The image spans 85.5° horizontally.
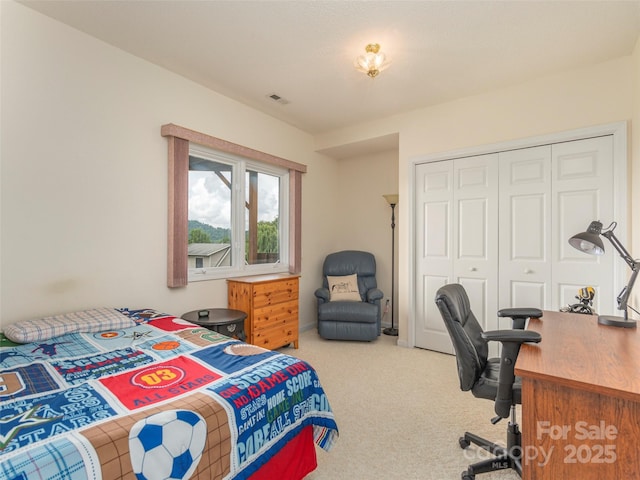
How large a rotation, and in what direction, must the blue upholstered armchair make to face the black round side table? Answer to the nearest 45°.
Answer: approximately 45° to its right

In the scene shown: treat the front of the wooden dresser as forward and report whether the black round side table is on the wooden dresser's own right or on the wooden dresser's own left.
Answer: on the wooden dresser's own right

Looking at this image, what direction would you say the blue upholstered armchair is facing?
toward the camera

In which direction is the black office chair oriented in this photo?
to the viewer's right

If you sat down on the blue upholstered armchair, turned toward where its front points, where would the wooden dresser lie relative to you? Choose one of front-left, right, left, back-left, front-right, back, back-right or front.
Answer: front-right

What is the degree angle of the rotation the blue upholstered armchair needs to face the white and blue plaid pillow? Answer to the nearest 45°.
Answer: approximately 45° to its right

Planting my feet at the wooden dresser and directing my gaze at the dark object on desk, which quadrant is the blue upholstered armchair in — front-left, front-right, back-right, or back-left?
front-left

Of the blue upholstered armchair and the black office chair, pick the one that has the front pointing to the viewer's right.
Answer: the black office chair

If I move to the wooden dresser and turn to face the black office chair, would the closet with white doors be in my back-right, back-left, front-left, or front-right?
front-left

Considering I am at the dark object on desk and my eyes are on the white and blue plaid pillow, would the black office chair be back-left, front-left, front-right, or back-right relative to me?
front-left

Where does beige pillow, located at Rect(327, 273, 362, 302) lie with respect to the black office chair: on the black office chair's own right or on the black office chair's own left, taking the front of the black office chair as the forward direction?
on the black office chair's own left

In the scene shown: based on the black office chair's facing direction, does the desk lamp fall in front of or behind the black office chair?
in front
